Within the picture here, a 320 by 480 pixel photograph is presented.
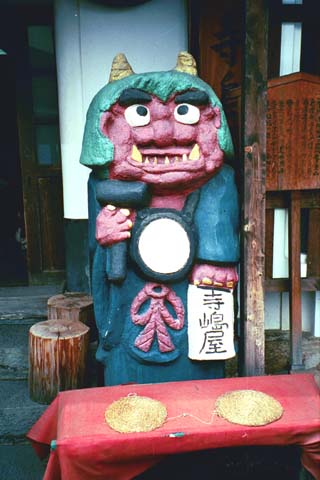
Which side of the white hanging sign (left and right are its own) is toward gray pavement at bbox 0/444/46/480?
right

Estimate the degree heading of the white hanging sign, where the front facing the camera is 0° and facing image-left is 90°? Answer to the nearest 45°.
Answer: approximately 0°

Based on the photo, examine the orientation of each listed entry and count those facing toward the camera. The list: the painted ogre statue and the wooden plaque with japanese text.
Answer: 2

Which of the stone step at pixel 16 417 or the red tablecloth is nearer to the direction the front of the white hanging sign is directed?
the red tablecloth
